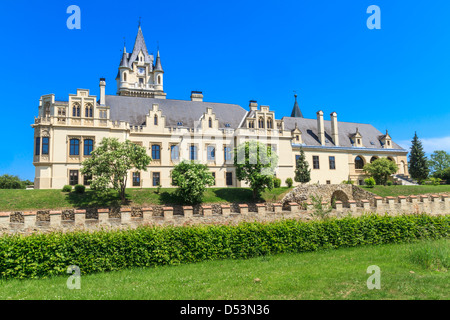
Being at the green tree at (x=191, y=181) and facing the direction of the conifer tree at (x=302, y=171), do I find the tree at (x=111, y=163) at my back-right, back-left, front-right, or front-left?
back-left

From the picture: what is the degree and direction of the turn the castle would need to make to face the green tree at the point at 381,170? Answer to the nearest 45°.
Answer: approximately 90° to its left

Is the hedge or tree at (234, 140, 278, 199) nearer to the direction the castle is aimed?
the hedge

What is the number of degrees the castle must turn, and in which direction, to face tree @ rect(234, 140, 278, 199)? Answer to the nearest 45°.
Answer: approximately 45° to its left

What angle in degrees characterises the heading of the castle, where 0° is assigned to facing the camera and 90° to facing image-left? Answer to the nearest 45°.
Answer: approximately 0°

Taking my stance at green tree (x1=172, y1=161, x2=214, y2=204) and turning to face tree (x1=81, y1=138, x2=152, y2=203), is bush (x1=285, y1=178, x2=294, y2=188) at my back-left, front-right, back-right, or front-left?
back-right
